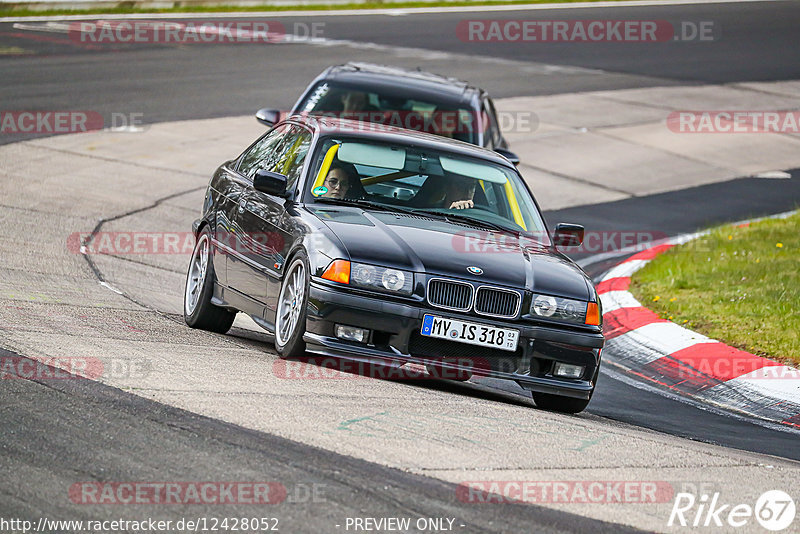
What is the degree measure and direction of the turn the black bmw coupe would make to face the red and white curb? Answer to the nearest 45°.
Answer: approximately 90° to its left

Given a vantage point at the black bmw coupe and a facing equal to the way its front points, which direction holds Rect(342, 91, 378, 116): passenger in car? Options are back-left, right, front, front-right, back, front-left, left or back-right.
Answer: back-left

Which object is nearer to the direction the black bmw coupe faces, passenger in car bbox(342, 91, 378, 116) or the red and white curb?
the red and white curb

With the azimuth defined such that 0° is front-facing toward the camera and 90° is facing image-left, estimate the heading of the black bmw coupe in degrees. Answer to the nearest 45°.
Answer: approximately 315°
